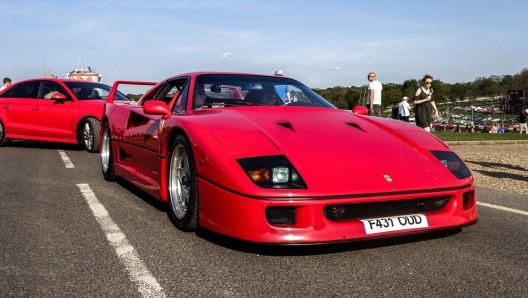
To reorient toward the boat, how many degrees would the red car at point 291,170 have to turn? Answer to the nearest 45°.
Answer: approximately 135° to its left

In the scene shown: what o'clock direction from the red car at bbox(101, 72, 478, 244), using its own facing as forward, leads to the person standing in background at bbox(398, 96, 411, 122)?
The person standing in background is roughly at 8 o'clock from the red car.

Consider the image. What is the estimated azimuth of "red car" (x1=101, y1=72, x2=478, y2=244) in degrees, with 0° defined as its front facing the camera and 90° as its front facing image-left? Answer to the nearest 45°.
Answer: approximately 315°

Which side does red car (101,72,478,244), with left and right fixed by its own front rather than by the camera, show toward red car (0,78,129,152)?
back

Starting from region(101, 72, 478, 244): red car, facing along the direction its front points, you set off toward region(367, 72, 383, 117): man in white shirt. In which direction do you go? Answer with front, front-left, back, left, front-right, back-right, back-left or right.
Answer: back-left

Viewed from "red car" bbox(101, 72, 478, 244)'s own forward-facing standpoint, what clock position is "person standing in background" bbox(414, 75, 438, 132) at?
The person standing in background is roughly at 8 o'clock from the red car.
